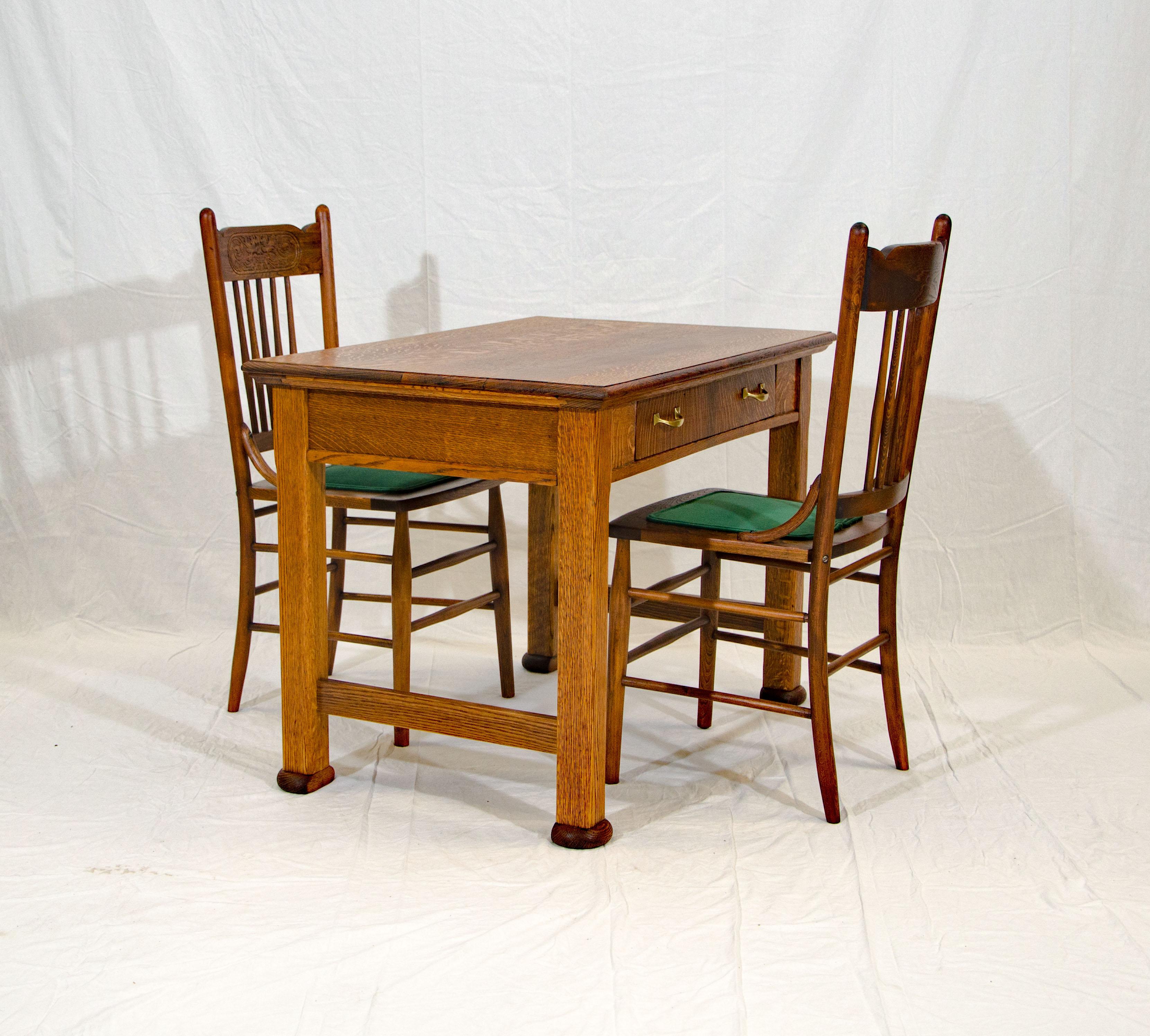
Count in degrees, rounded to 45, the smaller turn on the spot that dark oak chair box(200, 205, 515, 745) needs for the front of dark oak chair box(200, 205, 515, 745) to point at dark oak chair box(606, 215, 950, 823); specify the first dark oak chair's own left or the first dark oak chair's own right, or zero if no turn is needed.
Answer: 0° — it already faces it

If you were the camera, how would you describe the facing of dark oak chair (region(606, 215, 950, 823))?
facing away from the viewer and to the left of the viewer

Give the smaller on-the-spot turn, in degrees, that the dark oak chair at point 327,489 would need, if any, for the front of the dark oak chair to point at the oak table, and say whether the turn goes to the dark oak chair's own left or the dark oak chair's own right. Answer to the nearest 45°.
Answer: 0° — it already faces it

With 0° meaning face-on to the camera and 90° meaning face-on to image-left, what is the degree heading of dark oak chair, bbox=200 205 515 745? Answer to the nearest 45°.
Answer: approximately 315°

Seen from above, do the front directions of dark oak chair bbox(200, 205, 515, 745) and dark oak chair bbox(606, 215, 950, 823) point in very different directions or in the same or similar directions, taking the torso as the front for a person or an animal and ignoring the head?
very different directions

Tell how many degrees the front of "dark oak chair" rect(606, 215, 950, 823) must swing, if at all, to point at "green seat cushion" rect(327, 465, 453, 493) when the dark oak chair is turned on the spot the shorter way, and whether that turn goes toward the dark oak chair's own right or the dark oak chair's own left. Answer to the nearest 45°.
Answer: approximately 45° to the dark oak chair's own left
